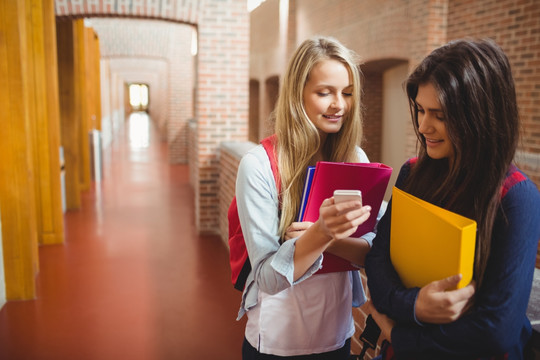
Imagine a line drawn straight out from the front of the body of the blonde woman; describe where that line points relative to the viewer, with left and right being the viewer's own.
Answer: facing the viewer and to the right of the viewer
